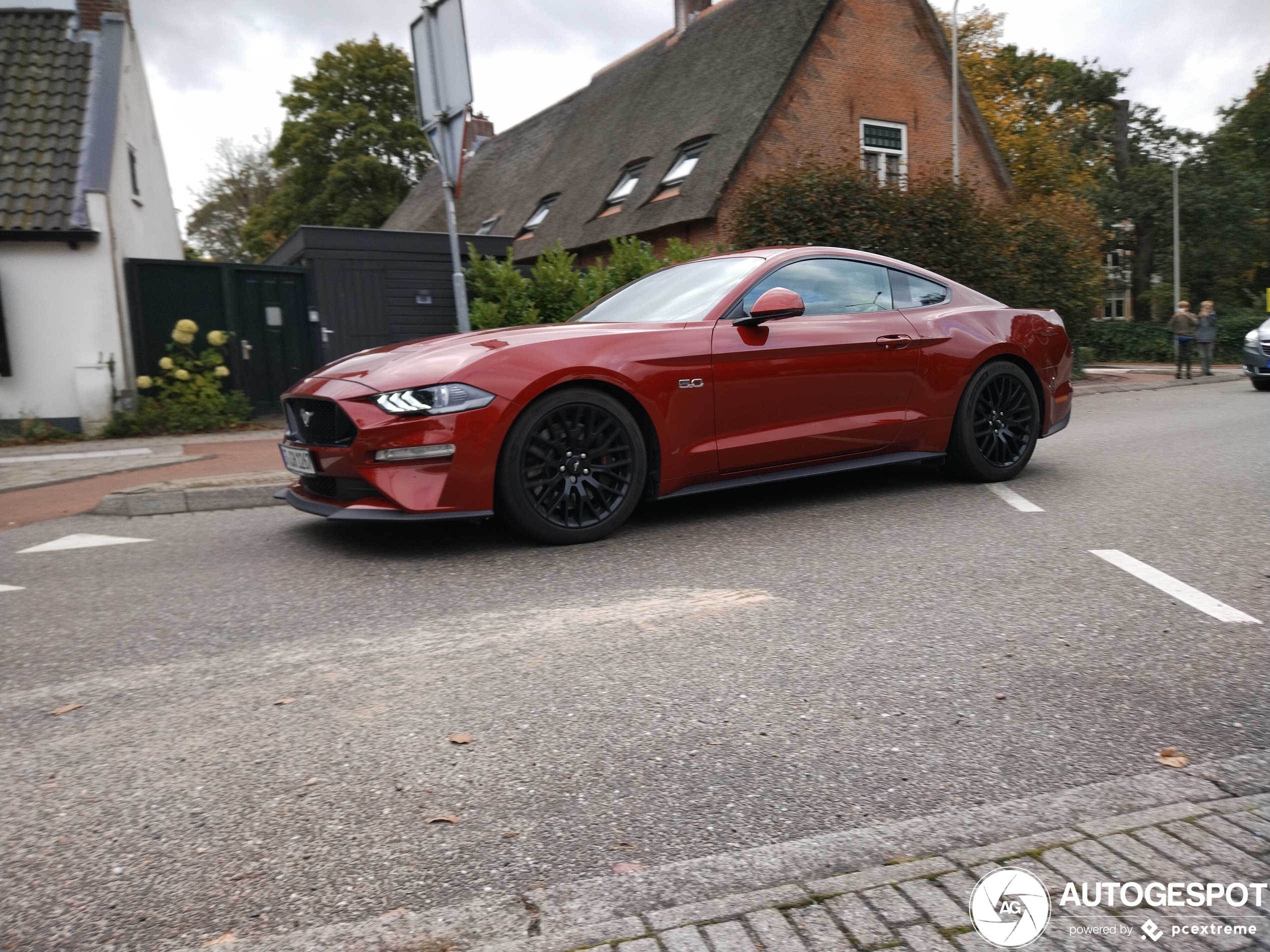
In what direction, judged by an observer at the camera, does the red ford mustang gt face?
facing the viewer and to the left of the viewer

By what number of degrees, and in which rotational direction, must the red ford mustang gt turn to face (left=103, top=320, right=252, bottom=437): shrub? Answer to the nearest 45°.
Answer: approximately 90° to its right

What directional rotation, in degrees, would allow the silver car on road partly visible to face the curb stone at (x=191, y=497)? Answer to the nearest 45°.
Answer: approximately 45° to its left

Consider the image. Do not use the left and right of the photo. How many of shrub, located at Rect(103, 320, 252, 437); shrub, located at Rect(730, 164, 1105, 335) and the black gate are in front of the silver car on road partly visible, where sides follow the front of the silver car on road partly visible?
3

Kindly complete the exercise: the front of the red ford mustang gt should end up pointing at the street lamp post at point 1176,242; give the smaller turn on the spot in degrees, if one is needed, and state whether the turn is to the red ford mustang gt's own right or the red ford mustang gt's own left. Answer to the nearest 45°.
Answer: approximately 180°

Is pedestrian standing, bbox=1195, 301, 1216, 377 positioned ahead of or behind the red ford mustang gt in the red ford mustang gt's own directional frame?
behind

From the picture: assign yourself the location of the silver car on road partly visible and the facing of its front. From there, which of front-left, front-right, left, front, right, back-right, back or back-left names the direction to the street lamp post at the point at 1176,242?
back-right

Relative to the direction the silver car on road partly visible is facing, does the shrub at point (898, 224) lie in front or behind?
in front

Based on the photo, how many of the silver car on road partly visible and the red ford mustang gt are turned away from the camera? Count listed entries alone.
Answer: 0

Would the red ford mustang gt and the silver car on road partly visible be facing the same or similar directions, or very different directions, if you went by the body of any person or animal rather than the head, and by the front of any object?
same or similar directions

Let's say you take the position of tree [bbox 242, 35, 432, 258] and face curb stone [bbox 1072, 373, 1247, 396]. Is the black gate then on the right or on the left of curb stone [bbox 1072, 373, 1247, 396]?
right

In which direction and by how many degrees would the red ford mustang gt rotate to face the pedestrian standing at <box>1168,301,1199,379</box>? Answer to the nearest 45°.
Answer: approximately 180°
